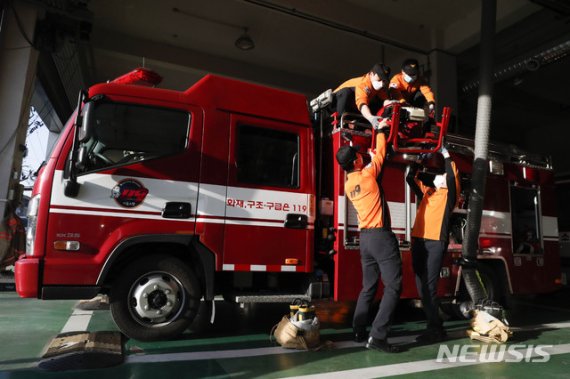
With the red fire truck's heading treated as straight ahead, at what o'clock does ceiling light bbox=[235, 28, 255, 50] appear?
The ceiling light is roughly at 3 o'clock from the red fire truck.

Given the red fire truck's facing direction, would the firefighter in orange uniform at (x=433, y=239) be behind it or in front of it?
behind

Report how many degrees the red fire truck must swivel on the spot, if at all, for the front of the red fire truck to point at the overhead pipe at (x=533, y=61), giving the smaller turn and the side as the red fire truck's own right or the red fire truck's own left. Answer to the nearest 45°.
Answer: approximately 135° to the red fire truck's own right

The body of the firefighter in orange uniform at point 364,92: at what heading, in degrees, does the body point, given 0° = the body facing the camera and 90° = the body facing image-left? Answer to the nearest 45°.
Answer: approximately 315°

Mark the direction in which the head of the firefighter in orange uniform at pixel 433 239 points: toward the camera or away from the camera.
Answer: away from the camera

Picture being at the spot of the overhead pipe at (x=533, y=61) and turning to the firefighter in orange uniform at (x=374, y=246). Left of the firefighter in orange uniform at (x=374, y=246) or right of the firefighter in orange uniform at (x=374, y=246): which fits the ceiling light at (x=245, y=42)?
right

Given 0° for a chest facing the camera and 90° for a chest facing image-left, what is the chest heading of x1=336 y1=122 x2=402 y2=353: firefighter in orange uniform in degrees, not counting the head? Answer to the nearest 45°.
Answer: approximately 225°

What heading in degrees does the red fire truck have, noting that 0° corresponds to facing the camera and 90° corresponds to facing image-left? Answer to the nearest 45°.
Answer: approximately 90°
